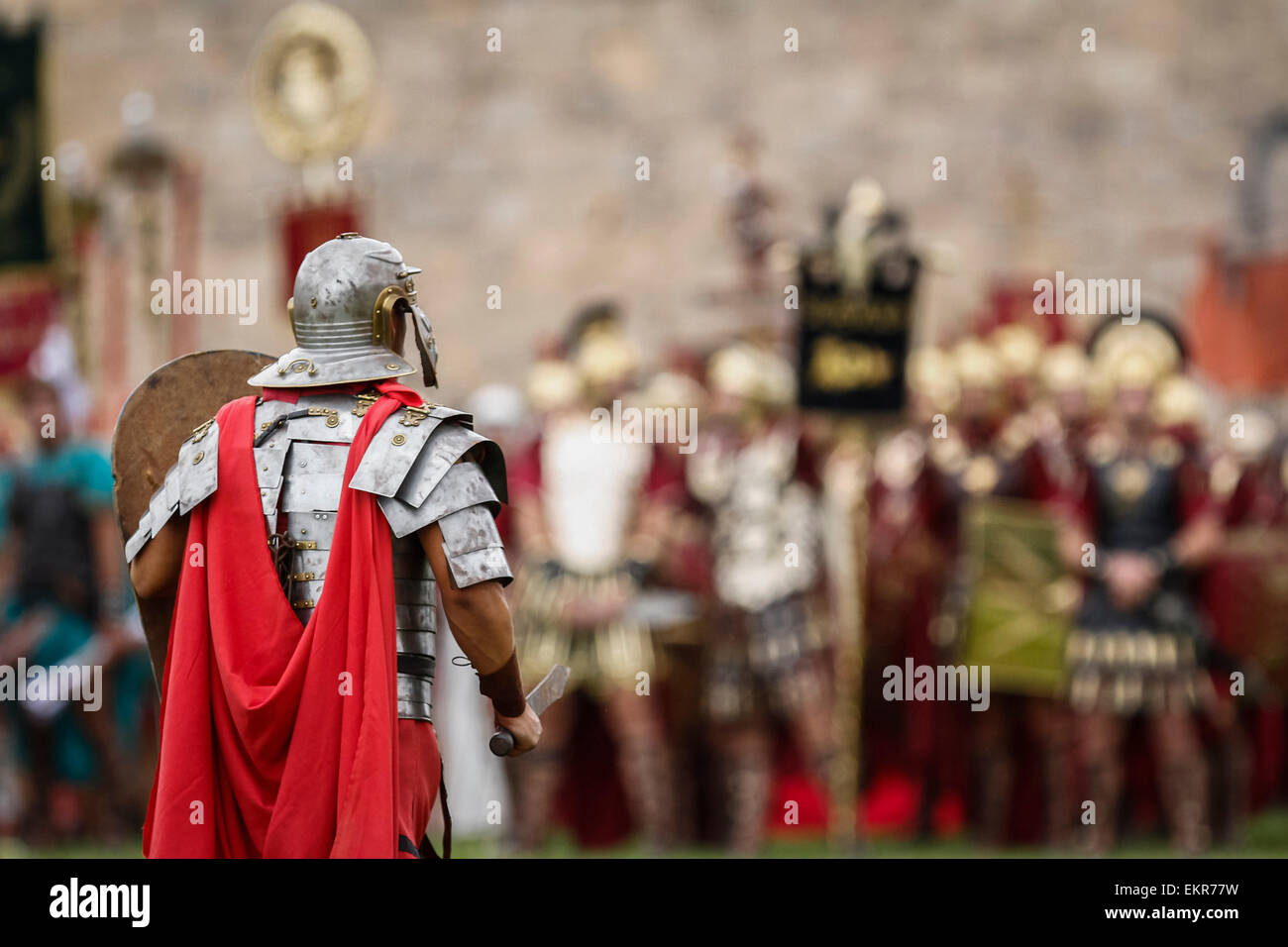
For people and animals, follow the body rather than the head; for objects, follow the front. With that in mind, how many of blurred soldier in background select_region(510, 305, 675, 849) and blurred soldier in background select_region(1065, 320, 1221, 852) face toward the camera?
2

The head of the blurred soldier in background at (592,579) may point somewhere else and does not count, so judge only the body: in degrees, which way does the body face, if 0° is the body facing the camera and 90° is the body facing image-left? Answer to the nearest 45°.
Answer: approximately 0°

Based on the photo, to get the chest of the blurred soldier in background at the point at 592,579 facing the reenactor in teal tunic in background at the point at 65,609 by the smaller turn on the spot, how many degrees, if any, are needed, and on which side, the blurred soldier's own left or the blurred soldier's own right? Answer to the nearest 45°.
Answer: approximately 90° to the blurred soldier's own right

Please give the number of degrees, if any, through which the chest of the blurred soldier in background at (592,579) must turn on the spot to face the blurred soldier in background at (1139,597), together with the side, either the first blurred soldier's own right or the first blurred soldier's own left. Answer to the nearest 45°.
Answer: approximately 90° to the first blurred soldier's own left

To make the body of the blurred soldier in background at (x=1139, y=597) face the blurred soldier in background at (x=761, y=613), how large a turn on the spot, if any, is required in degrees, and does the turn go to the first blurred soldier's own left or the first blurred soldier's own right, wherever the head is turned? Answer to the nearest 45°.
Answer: approximately 90° to the first blurred soldier's own right

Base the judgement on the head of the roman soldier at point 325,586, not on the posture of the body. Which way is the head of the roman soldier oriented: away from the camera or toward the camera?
away from the camera

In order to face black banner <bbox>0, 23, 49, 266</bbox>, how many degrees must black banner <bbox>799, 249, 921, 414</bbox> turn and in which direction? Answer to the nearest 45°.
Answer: approximately 90° to its right
